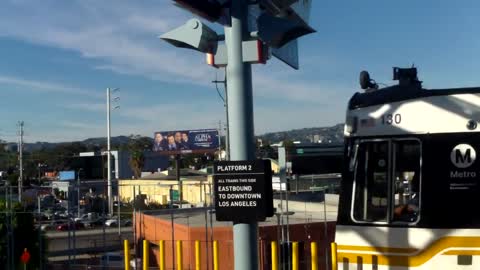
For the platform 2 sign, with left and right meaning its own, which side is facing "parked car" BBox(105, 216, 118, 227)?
back

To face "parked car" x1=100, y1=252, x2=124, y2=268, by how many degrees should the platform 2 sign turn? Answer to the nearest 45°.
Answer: approximately 180°

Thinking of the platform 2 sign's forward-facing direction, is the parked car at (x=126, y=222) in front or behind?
behind

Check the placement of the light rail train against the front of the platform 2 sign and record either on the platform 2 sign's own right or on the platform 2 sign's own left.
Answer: on the platform 2 sign's own left

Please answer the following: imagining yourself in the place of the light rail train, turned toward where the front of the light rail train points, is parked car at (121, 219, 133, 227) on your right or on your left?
on your right

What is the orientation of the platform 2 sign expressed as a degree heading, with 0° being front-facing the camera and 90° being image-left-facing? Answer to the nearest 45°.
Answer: approximately 0°
